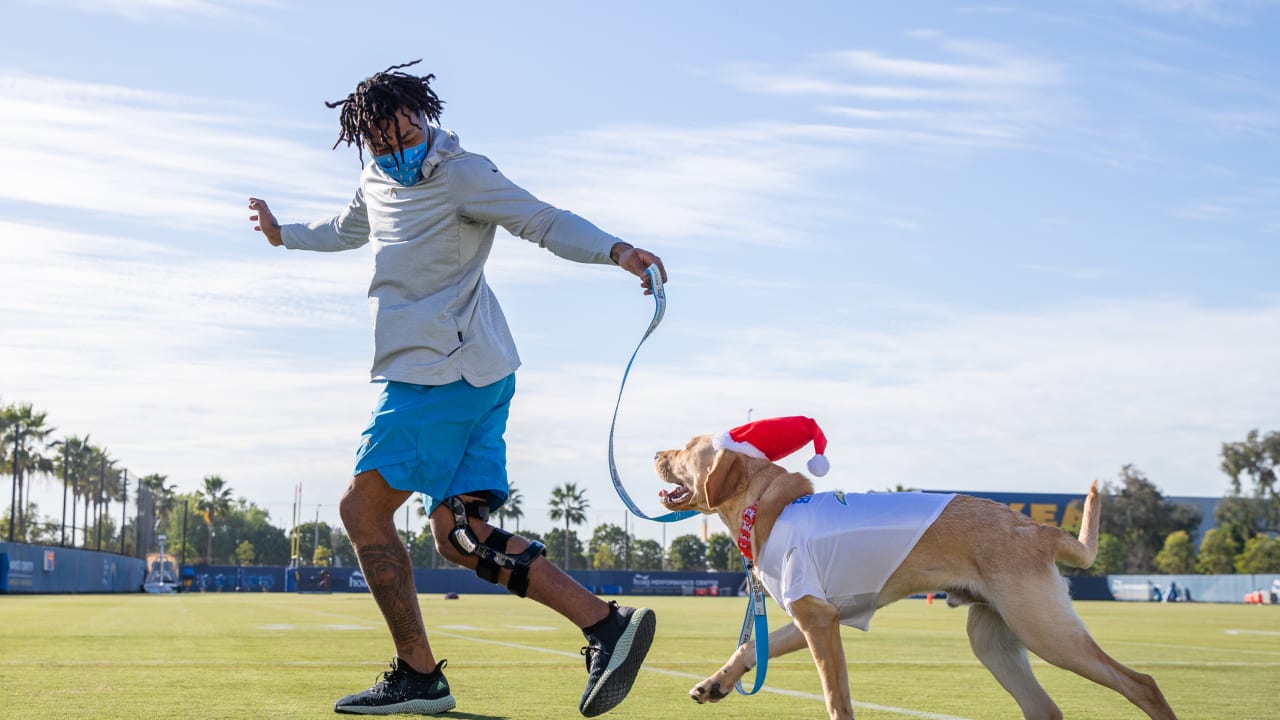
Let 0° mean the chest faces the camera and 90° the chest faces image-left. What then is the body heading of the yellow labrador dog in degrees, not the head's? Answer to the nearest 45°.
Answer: approximately 90°

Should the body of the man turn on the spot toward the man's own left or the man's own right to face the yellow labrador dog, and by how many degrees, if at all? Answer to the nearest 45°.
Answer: approximately 90° to the man's own left

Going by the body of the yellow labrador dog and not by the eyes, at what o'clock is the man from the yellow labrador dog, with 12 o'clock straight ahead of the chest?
The man is roughly at 12 o'clock from the yellow labrador dog.
